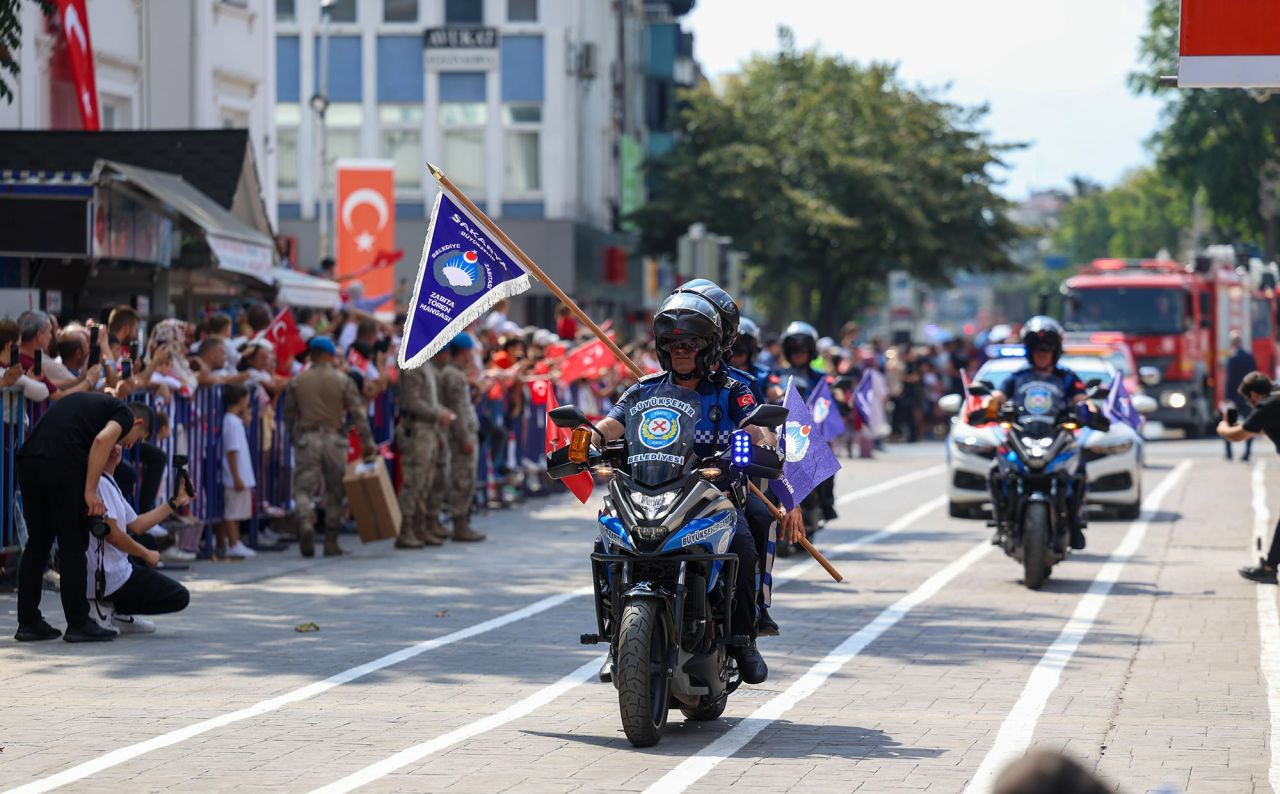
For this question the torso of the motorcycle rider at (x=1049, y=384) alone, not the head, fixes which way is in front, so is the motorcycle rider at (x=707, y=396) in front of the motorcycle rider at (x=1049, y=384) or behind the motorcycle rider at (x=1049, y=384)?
in front

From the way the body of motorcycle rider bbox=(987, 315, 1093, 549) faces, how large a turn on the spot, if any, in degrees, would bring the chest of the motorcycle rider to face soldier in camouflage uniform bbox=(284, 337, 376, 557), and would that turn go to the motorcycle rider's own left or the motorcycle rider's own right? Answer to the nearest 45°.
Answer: approximately 90° to the motorcycle rider's own right

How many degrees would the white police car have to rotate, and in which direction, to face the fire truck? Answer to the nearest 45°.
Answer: approximately 180°

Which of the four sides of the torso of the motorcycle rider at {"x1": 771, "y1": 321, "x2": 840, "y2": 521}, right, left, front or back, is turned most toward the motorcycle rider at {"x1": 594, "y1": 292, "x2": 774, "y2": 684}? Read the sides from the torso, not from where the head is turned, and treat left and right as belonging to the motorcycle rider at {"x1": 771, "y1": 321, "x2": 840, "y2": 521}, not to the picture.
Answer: front

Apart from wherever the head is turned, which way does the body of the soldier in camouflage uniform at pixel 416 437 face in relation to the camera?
to the viewer's right

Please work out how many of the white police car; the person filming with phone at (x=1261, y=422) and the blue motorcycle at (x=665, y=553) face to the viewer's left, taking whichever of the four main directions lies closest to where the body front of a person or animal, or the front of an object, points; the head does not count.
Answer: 1

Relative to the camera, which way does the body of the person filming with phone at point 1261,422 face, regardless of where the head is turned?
to the viewer's left

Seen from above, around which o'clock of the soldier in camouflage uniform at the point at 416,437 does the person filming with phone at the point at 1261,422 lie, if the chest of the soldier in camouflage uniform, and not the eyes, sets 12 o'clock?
The person filming with phone is roughly at 1 o'clock from the soldier in camouflage uniform.

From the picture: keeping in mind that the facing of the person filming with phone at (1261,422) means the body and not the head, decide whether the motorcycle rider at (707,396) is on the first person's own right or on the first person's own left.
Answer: on the first person's own left
